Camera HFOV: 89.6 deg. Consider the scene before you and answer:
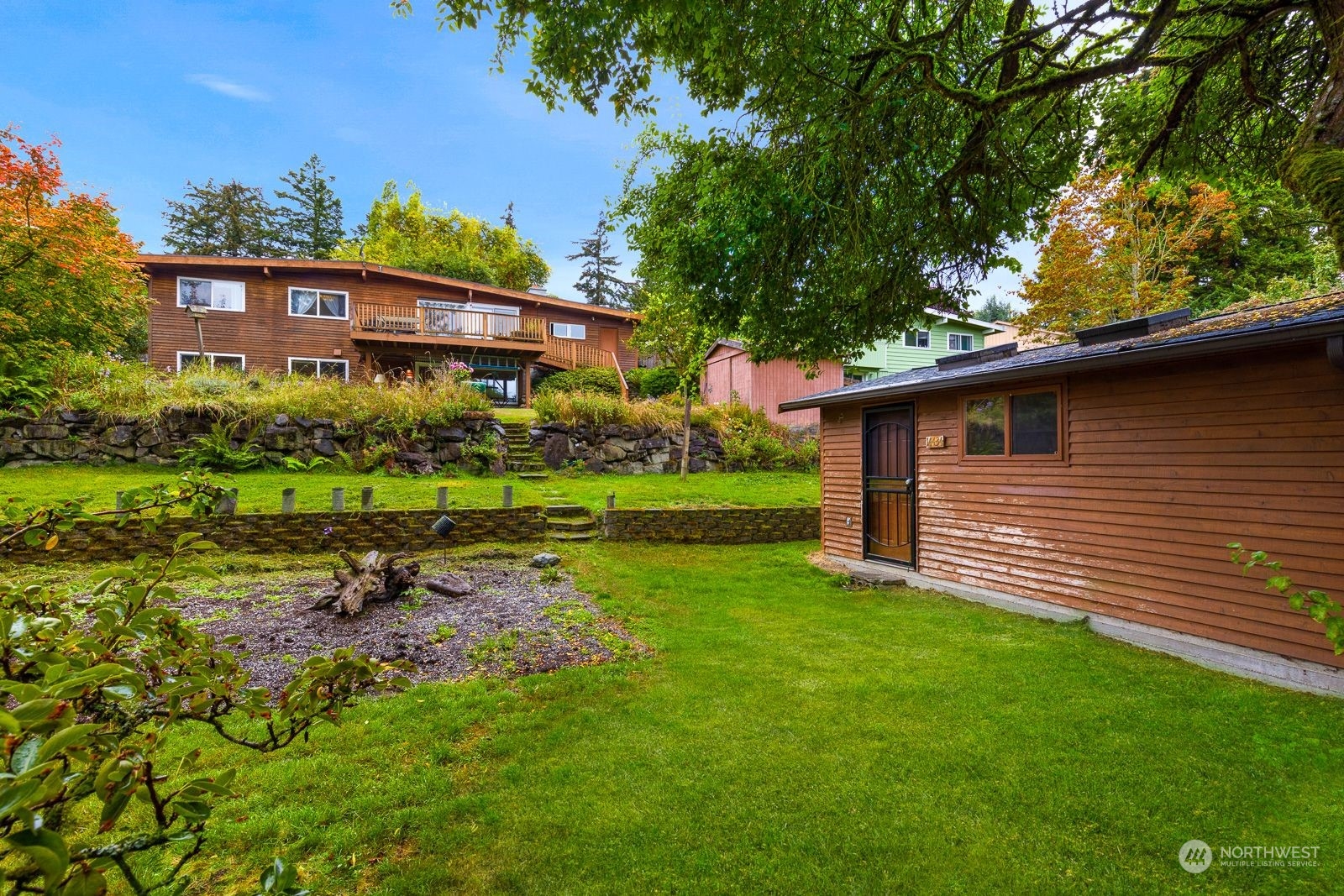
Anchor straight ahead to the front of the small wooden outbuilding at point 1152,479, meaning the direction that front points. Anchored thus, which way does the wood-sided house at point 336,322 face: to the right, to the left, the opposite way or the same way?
to the left

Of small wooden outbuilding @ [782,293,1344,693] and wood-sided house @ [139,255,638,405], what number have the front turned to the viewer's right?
0

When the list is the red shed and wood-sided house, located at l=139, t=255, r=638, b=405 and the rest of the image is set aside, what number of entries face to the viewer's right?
0

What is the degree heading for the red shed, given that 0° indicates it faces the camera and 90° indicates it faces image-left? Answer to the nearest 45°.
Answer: approximately 45°

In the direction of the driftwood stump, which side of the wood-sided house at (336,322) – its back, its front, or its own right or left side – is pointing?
front

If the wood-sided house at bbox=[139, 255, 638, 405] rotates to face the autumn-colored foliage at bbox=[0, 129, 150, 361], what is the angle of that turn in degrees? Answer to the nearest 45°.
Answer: approximately 45° to its right

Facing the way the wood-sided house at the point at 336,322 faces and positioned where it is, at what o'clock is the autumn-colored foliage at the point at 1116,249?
The autumn-colored foliage is roughly at 10 o'clock from the wood-sided house.

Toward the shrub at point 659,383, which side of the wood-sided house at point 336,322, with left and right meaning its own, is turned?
left

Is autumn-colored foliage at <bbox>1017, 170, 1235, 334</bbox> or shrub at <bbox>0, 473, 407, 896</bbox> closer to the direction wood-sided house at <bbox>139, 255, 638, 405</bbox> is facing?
the shrub

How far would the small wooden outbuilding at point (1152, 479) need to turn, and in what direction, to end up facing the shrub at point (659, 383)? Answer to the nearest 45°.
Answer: approximately 90° to its right
